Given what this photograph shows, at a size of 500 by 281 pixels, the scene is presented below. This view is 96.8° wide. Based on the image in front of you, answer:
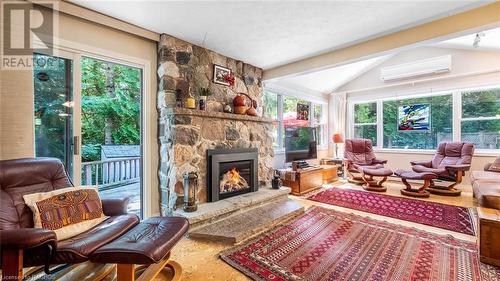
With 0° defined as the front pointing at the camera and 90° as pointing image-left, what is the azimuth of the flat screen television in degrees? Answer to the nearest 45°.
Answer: approximately 315°

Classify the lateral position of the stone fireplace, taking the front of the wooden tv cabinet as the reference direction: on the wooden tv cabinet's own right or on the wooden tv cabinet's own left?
on the wooden tv cabinet's own right

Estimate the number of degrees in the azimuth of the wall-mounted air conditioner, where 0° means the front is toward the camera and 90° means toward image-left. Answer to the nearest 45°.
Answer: approximately 45°

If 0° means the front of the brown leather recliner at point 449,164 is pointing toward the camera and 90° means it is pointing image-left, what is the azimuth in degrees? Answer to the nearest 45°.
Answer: approximately 45°

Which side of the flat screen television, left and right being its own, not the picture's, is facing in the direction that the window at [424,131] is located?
left

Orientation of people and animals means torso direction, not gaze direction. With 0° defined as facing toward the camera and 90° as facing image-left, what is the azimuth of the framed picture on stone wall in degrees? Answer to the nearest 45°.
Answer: approximately 315°

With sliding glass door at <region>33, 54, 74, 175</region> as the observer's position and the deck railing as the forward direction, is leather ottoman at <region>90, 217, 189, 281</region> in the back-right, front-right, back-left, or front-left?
back-right

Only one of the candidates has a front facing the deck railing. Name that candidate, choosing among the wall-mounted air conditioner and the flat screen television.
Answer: the wall-mounted air conditioner

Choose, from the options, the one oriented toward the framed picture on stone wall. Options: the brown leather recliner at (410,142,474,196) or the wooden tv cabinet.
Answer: the brown leather recliner

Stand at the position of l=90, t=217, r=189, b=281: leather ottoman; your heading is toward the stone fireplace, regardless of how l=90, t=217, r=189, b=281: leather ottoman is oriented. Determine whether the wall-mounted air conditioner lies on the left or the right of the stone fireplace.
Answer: right

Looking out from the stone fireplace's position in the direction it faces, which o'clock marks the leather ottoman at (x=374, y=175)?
The leather ottoman is roughly at 10 o'clock from the stone fireplace.
